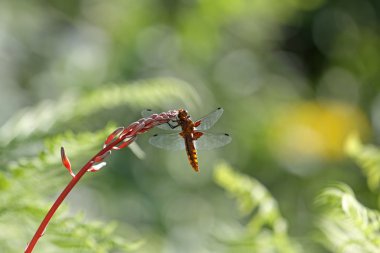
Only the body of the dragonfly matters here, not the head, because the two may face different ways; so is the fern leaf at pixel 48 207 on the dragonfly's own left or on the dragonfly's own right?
on the dragonfly's own left

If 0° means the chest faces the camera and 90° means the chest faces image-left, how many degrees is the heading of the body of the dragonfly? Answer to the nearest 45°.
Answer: approximately 180°
